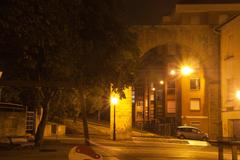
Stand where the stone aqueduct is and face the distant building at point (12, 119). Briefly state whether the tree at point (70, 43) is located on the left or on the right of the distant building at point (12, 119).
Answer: left
